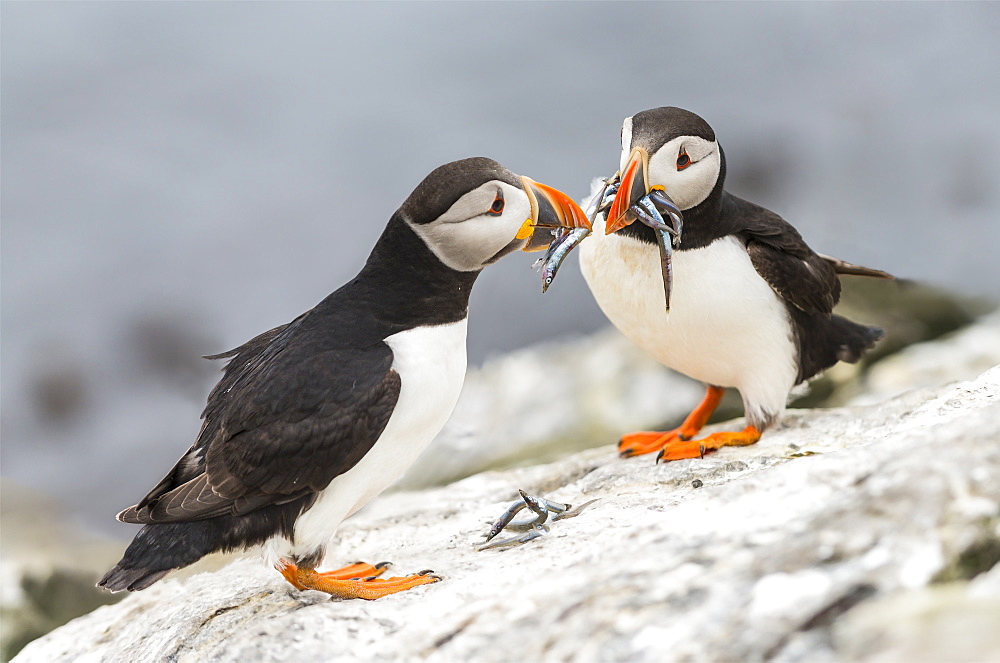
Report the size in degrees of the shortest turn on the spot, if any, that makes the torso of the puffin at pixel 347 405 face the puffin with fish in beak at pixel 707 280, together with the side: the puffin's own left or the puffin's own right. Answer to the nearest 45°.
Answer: approximately 45° to the puffin's own left

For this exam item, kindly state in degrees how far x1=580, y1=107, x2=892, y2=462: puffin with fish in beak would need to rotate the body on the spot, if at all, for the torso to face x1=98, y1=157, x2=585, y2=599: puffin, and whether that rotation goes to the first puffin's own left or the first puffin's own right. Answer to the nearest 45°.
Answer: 0° — it already faces it

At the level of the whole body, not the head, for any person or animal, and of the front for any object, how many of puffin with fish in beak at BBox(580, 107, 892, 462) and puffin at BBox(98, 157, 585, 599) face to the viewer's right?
1

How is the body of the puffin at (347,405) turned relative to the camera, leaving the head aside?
to the viewer's right

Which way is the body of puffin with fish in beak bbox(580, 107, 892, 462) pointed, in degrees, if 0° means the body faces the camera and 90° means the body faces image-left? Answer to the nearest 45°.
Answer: approximately 45°

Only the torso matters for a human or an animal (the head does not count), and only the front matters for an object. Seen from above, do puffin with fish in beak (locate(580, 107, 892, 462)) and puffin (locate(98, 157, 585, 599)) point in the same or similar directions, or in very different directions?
very different directions
